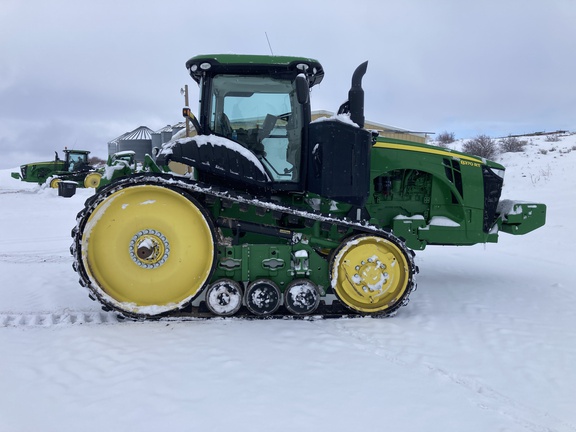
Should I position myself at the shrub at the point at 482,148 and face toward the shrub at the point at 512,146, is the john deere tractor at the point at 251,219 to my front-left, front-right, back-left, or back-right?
back-right

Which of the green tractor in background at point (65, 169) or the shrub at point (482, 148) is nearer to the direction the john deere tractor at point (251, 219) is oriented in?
the shrub

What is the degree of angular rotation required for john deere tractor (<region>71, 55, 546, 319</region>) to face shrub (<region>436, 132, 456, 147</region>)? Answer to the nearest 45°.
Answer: approximately 90° to its left

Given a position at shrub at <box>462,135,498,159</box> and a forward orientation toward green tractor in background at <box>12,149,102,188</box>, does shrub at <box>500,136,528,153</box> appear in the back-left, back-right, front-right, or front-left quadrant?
back-right

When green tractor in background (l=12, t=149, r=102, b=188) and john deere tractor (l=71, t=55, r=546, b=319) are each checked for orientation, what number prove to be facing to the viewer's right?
1

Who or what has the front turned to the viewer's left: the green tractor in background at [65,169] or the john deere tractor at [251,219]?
the green tractor in background

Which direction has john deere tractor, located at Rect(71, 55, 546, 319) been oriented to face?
to the viewer's right

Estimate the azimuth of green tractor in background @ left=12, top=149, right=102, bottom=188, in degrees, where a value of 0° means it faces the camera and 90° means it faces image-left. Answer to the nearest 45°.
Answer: approximately 90°

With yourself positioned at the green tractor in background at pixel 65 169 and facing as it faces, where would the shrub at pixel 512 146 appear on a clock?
The shrub is roughly at 7 o'clock from the green tractor in background.

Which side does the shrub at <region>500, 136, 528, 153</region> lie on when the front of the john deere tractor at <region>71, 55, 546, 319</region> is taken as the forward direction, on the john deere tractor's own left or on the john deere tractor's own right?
on the john deere tractor's own left
